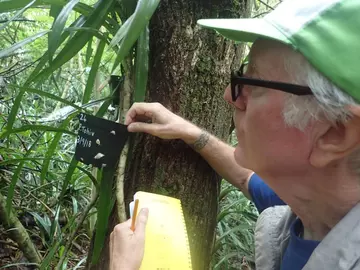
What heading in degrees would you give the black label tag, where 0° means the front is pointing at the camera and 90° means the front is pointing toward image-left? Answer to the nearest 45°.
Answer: approximately 0°

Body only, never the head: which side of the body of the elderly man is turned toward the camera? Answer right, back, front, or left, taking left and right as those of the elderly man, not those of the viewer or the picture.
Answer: left

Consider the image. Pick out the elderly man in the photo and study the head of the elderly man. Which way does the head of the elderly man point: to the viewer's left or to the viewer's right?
to the viewer's left
